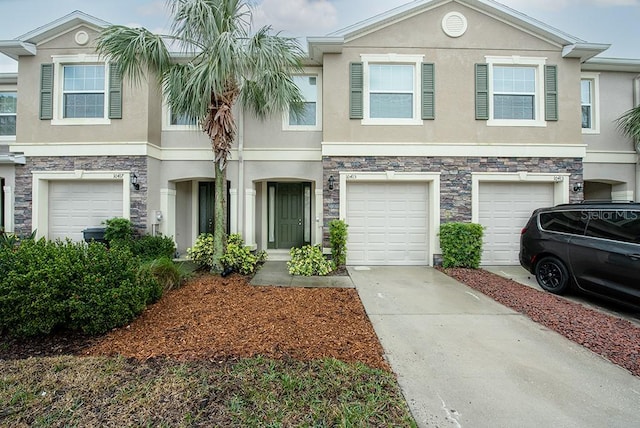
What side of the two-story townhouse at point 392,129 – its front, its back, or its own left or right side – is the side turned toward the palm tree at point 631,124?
left

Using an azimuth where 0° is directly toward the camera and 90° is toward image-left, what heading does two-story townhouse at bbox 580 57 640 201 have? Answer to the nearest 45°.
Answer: approximately 0°

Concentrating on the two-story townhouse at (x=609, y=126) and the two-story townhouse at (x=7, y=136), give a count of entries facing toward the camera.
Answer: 2

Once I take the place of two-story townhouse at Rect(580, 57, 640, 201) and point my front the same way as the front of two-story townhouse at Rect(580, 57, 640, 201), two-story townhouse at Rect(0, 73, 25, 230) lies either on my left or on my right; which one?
on my right

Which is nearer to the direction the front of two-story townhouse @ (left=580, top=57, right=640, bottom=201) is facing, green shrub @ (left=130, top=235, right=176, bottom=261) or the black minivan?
the black minivan

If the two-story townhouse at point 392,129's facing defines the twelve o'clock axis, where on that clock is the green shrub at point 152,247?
The green shrub is roughly at 3 o'clock from the two-story townhouse.

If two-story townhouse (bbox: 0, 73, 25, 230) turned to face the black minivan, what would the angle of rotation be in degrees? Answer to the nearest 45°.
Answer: approximately 45° to its left
